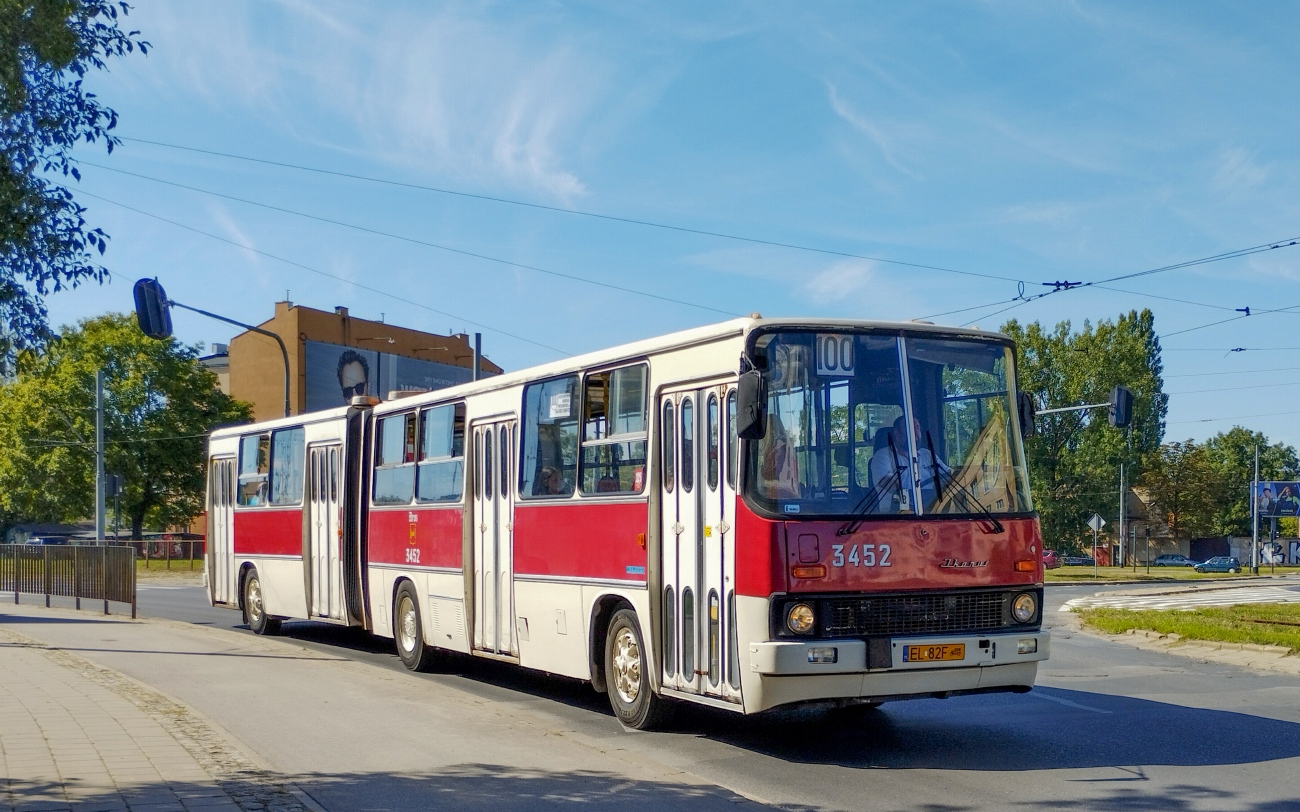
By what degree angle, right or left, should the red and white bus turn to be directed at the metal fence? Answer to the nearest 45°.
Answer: approximately 180°

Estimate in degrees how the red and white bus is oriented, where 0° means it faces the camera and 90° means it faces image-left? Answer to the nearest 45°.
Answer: approximately 315°

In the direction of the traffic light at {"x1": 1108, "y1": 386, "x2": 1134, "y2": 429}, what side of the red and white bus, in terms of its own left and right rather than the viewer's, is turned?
left

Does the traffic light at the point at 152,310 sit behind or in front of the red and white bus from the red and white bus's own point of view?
behind
